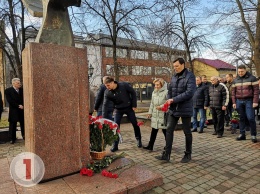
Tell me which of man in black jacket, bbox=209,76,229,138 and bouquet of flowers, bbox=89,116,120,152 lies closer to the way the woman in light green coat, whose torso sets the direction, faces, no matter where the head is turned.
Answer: the bouquet of flowers

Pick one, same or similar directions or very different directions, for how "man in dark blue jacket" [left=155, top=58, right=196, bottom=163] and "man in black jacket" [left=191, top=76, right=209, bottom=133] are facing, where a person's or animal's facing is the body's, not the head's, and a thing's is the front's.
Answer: same or similar directions

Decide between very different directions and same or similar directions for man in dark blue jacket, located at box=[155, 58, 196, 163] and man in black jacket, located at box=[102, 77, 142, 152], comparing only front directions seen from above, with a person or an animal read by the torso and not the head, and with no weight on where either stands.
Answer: same or similar directions

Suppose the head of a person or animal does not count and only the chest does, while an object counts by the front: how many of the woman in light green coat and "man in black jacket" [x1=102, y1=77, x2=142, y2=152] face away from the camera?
0

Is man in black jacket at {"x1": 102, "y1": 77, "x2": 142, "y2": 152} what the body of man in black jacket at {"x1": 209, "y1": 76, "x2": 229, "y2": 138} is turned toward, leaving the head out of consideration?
yes

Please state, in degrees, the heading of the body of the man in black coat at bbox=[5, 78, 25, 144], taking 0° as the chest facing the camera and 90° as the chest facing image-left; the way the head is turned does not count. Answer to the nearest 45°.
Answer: approximately 315°

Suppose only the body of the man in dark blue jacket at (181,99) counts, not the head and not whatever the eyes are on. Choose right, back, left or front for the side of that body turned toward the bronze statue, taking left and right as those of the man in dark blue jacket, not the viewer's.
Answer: front

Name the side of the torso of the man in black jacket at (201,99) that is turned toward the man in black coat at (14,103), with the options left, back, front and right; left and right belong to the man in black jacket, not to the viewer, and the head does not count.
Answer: front

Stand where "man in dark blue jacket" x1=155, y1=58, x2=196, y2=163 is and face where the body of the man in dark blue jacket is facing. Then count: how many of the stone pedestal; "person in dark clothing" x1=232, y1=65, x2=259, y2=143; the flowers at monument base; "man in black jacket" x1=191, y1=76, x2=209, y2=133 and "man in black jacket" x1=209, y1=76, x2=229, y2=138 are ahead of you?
2

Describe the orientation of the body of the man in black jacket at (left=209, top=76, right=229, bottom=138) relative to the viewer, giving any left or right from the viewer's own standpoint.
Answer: facing the viewer and to the left of the viewer

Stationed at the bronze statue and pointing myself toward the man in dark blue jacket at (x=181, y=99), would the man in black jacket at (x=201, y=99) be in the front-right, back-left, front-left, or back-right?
front-left

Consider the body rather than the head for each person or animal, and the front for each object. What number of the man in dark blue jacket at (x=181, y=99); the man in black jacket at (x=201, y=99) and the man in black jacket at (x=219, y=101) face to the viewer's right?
0

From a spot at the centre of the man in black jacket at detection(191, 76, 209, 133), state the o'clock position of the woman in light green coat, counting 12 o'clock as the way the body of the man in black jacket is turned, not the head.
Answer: The woman in light green coat is roughly at 11 o'clock from the man in black jacket.

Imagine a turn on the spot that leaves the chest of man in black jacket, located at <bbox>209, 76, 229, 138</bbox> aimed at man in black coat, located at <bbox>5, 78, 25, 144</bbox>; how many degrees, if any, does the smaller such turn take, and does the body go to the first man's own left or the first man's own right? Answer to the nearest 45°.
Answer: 0° — they already face them

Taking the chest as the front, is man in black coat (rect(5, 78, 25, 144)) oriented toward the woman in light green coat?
yes

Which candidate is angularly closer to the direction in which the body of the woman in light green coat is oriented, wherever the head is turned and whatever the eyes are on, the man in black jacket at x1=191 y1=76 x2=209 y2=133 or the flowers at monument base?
the flowers at monument base
